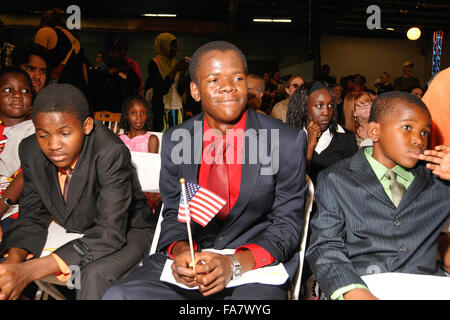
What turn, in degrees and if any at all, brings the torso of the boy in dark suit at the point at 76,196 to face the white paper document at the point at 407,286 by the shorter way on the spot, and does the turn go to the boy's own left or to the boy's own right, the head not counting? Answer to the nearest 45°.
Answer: approximately 90° to the boy's own left

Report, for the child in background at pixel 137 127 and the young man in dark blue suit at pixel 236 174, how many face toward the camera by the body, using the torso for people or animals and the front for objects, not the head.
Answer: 2

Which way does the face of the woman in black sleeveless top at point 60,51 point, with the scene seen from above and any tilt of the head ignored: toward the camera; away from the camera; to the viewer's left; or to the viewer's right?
away from the camera

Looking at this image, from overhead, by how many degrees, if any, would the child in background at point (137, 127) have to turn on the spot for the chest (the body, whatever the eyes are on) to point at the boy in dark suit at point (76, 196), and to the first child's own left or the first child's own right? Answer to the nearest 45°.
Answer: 0° — they already face them

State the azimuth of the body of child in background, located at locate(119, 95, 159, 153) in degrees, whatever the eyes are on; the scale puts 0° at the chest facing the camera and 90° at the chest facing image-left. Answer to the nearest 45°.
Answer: approximately 0°
